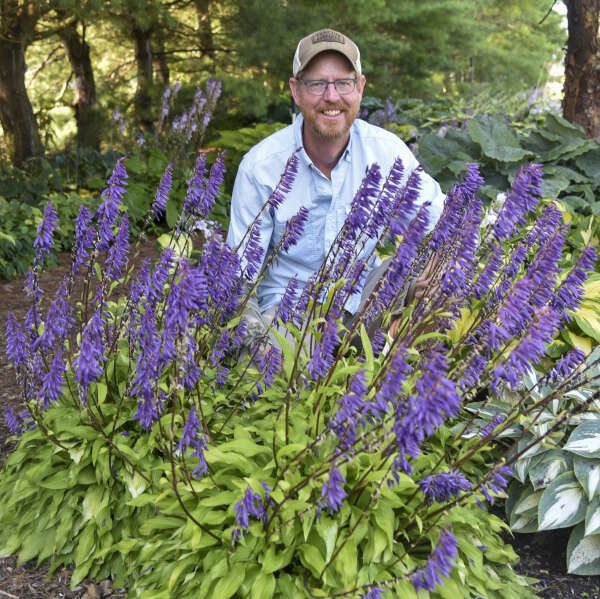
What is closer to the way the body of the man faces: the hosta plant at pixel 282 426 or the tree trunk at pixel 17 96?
the hosta plant

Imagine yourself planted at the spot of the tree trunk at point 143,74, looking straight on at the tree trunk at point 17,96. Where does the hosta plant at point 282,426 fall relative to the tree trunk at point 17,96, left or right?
left

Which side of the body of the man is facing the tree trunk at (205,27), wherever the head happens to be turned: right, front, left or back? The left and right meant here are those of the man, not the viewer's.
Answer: back

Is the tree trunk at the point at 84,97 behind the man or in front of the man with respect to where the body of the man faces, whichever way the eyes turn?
behind

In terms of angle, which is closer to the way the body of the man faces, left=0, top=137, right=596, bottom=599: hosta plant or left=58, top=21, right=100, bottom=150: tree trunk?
the hosta plant

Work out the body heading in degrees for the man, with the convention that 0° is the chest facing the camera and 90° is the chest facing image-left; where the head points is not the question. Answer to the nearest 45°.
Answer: approximately 0°

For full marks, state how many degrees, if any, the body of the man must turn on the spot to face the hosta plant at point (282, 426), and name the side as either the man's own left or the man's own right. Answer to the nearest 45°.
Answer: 0° — they already face it

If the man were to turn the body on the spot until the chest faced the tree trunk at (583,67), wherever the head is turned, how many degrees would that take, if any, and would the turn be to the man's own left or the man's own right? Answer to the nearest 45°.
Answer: approximately 135° to the man's own left
